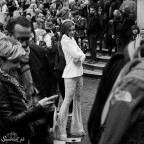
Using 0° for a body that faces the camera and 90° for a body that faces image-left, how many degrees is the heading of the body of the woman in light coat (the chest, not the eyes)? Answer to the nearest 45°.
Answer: approximately 315°

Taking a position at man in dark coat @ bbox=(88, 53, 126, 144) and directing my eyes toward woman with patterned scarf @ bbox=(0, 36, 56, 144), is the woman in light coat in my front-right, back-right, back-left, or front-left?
front-right

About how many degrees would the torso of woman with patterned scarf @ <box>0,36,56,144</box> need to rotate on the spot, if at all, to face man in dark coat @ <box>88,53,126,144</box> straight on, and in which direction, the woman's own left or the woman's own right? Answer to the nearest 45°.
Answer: approximately 45° to the woman's own right

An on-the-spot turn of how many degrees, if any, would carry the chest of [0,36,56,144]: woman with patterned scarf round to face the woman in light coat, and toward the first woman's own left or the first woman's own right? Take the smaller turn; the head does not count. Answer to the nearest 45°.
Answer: approximately 90° to the first woman's own left

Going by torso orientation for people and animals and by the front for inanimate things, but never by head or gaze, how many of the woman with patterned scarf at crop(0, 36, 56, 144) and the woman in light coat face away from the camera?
0

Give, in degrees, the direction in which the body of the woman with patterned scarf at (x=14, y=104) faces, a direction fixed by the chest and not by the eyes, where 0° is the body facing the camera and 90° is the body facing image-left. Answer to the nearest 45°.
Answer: approximately 270°

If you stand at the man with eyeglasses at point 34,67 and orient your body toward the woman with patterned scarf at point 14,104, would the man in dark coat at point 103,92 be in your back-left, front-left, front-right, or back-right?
front-left

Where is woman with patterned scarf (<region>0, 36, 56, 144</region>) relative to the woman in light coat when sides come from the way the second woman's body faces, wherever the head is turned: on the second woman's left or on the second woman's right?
on the second woman's right

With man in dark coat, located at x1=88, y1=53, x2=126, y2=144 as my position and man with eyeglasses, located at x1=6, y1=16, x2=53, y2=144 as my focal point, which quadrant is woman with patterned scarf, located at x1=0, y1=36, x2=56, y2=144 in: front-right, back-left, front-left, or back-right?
front-left
